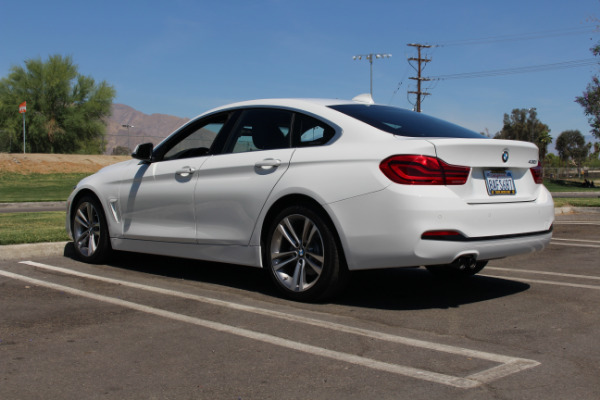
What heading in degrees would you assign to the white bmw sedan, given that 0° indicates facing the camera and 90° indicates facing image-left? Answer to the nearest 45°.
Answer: approximately 135°

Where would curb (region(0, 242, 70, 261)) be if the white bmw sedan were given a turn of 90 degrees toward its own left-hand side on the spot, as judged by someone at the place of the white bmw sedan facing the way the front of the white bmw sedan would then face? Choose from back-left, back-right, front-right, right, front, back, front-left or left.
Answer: right
